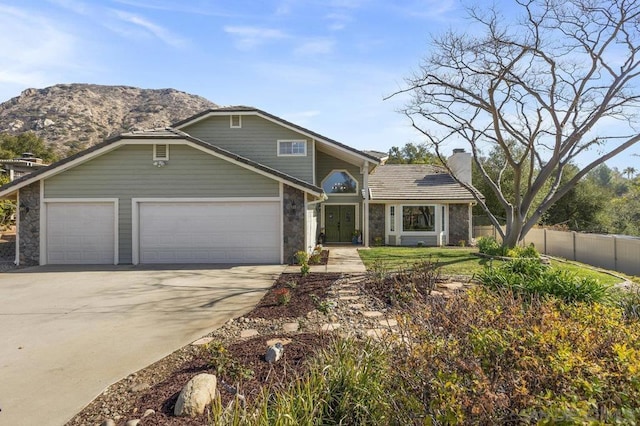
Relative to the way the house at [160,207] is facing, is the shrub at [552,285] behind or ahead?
ahead

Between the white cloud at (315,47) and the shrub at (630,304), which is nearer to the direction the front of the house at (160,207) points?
the shrub

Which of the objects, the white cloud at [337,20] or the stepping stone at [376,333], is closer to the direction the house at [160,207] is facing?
the stepping stone

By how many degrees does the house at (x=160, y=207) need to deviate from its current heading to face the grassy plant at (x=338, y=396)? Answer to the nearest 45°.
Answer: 0° — it already faces it

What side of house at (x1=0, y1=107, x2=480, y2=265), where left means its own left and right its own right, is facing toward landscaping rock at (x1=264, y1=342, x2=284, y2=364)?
front

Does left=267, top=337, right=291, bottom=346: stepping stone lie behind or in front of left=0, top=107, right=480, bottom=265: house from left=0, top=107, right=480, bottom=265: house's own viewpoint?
in front

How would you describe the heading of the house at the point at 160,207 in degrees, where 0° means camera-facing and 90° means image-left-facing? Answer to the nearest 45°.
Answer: approximately 0°

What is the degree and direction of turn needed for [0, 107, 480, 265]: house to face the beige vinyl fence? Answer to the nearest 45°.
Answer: approximately 90° to its left

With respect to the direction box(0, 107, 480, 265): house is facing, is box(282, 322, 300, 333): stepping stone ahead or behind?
ahead

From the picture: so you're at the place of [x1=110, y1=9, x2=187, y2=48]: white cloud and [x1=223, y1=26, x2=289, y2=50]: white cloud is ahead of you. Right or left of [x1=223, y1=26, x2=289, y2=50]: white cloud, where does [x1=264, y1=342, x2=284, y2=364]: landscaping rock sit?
right
